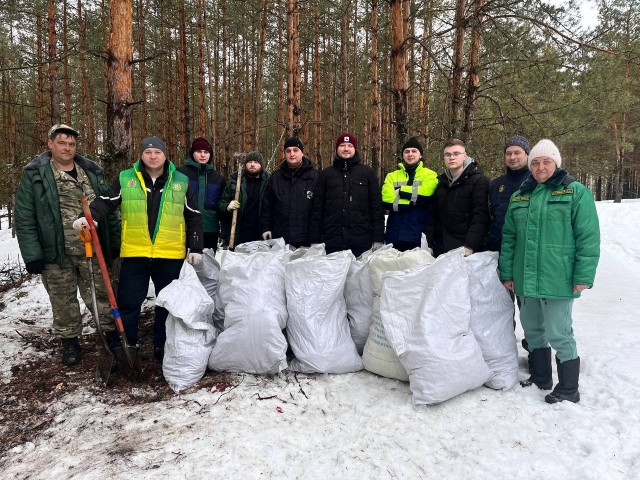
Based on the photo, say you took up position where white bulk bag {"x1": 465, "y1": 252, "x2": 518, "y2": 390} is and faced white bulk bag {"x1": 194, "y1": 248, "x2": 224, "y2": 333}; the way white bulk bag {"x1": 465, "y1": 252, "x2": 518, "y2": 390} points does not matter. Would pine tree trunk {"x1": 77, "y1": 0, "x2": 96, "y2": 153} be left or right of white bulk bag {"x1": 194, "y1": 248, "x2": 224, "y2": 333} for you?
right

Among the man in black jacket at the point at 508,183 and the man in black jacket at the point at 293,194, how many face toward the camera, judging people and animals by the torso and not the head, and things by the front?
2

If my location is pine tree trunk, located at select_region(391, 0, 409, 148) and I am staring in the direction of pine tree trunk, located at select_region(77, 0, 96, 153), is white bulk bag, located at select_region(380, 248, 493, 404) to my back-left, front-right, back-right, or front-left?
back-left

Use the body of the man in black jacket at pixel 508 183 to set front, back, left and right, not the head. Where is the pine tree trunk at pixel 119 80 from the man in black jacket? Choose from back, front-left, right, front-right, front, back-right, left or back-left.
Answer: right

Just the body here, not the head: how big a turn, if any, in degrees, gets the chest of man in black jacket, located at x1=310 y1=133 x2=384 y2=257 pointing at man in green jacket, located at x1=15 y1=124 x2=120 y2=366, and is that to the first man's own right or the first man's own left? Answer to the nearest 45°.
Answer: approximately 90° to the first man's own right

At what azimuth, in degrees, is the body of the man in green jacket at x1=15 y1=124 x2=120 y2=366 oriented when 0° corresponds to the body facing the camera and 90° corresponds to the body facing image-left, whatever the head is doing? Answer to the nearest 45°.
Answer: approximately 315°

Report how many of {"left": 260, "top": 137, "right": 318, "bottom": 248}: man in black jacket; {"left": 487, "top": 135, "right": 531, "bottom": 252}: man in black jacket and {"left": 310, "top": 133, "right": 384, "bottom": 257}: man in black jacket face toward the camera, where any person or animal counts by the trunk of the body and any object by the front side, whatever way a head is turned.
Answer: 3

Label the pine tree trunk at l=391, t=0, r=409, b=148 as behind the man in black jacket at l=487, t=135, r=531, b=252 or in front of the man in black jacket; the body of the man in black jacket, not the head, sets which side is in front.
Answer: behind

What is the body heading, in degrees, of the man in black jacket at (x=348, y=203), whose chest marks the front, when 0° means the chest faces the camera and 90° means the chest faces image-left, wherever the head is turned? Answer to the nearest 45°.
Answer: approximately 0°
